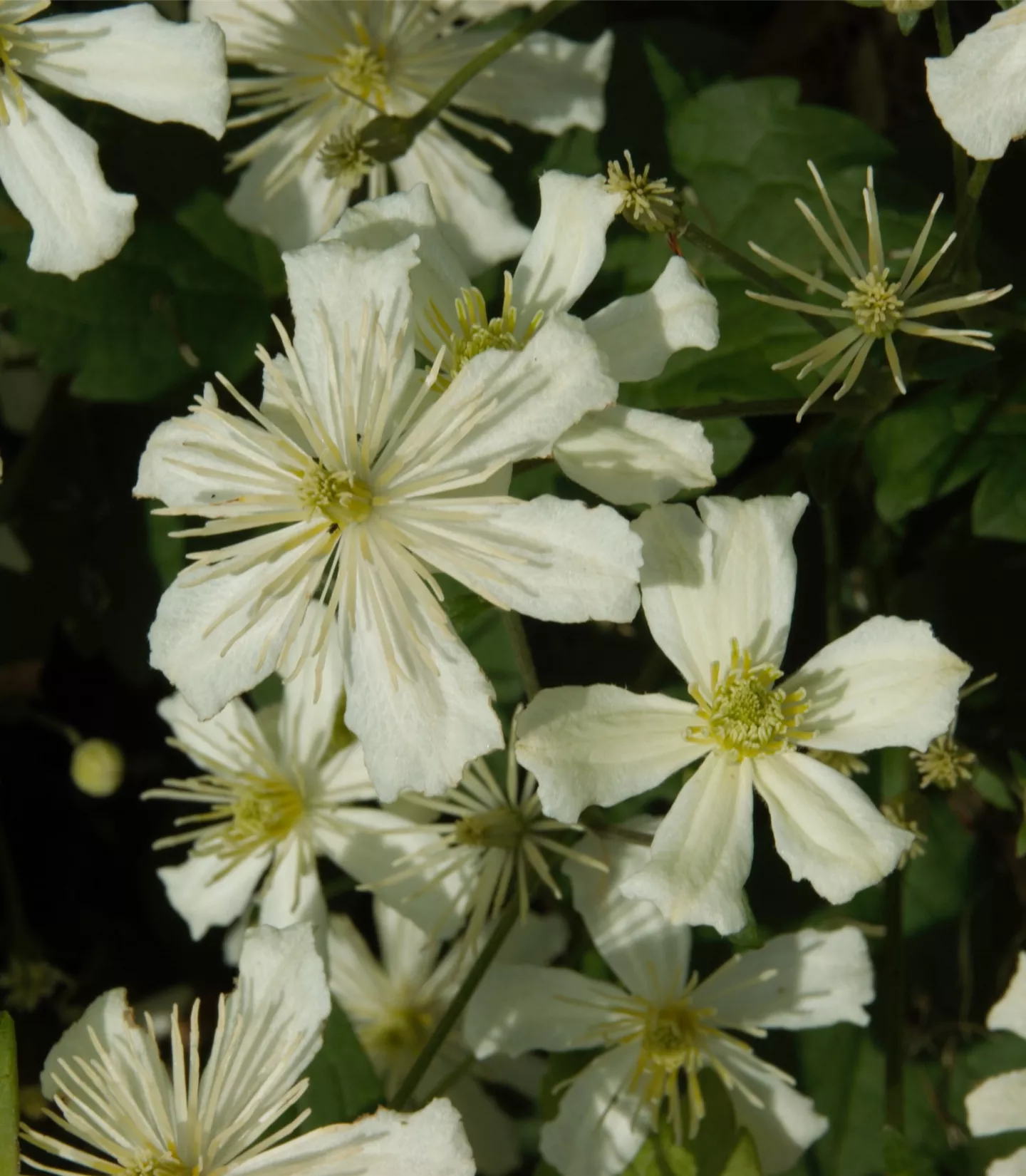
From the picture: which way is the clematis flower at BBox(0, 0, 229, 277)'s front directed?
toward the camera

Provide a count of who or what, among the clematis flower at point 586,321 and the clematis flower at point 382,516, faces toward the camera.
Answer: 2

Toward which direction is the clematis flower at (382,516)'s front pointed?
toward the camera
